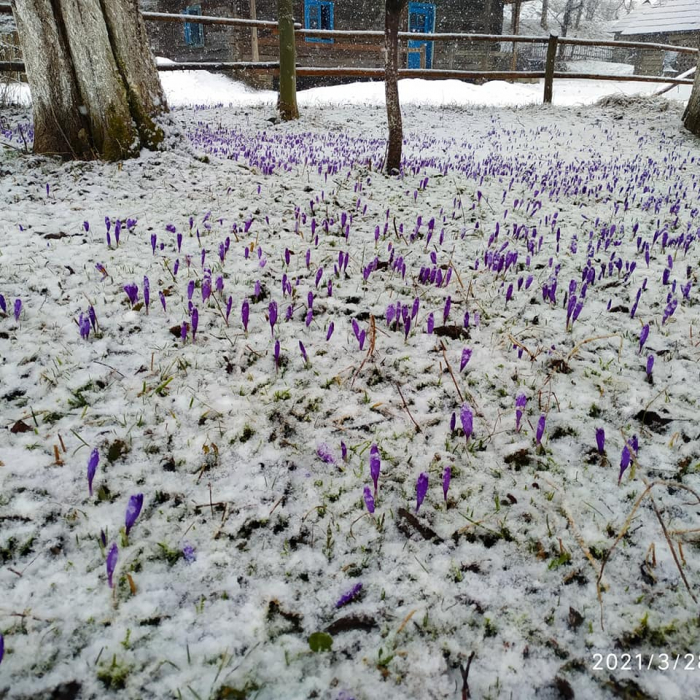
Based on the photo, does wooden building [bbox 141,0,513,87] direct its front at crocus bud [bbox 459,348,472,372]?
yes

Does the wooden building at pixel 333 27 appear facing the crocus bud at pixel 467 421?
yes

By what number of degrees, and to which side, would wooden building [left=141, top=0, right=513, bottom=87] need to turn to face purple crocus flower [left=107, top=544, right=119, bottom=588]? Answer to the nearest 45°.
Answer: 0° — it already faces it

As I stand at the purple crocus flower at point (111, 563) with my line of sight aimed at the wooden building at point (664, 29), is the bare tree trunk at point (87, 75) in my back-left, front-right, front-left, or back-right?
front-left

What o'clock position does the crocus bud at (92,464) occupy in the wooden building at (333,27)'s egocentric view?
The crocus bud is roughly at 12 o'clock from the wooden building.

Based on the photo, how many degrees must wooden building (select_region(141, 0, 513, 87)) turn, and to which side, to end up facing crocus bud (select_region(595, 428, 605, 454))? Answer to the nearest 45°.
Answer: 0° — it already faces it

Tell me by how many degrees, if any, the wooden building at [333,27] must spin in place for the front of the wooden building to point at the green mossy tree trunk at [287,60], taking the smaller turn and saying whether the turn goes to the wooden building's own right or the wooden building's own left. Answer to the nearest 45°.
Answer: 0° — it already faces it

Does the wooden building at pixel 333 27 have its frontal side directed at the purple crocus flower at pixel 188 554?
yes

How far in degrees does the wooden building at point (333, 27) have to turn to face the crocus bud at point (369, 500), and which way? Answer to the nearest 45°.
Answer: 0° — it already faces it

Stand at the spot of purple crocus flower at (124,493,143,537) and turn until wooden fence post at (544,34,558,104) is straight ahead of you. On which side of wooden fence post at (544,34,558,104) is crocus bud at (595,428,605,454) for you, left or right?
right

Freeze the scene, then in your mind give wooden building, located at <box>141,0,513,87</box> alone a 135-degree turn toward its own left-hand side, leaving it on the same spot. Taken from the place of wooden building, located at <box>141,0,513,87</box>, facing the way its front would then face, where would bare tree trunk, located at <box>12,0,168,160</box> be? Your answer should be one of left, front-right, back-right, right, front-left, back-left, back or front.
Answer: back-right

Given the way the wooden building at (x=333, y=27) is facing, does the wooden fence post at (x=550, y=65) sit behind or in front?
in front

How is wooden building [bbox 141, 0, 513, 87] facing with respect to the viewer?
toward the camera

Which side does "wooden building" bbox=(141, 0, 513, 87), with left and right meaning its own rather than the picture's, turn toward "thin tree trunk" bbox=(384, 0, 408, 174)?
front

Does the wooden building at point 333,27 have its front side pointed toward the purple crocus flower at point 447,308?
yes

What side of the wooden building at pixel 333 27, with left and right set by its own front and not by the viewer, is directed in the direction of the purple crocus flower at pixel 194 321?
front
